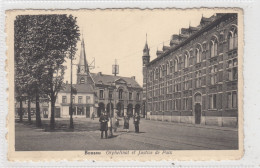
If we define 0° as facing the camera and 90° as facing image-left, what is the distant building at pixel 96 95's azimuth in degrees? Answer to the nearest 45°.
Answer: approximately 0°
